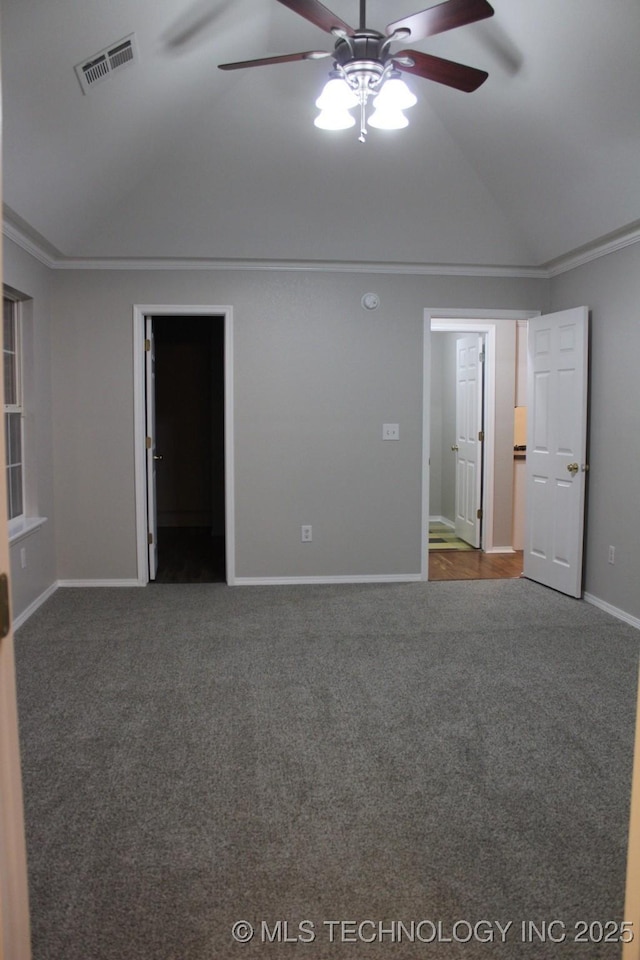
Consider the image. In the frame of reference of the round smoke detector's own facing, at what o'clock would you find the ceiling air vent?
The ceiling air vent is roughly at 1 o'clock from the round smoke detector.

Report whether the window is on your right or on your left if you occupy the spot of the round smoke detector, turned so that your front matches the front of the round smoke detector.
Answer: on your right

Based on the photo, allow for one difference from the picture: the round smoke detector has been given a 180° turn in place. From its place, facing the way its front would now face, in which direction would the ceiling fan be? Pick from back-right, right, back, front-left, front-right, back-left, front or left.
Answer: back

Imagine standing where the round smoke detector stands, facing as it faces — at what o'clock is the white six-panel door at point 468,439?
The white six-panel door is roughly at 7 o'clock from the round smoke detector.

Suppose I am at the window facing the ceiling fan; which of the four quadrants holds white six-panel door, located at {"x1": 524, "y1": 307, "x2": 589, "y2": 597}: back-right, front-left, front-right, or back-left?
front-left

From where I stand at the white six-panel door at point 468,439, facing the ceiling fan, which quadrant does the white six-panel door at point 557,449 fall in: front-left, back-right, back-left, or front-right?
front-left

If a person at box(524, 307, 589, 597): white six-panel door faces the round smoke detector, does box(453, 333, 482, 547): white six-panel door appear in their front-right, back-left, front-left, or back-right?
front-right

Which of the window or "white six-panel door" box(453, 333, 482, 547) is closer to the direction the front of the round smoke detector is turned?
the window

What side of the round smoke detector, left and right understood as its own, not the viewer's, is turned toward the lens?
front

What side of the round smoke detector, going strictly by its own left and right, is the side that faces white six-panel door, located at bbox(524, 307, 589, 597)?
left
